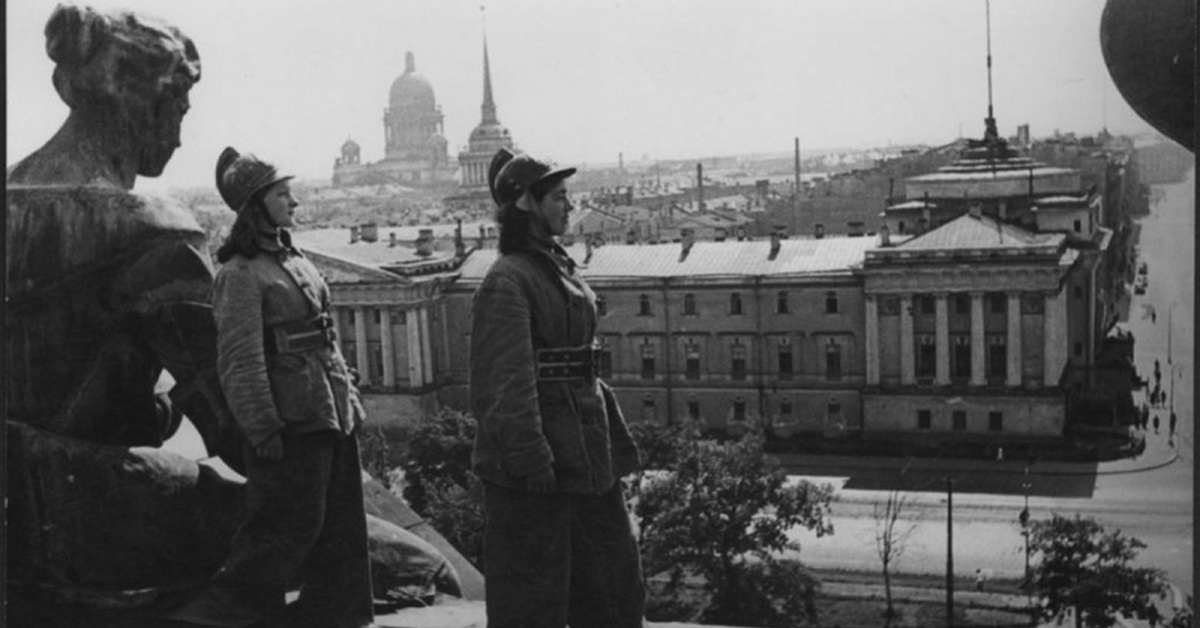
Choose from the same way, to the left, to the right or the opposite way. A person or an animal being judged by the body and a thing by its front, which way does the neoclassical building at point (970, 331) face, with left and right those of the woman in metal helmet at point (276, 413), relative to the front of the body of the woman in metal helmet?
to the right

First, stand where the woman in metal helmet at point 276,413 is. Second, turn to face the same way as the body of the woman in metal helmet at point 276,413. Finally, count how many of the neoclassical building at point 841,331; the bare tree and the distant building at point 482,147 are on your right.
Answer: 0

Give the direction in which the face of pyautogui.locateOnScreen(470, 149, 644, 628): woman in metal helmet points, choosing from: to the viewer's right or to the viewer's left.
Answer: to the viewer's right

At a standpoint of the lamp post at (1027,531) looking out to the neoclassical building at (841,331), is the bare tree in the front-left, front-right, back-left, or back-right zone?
front-left

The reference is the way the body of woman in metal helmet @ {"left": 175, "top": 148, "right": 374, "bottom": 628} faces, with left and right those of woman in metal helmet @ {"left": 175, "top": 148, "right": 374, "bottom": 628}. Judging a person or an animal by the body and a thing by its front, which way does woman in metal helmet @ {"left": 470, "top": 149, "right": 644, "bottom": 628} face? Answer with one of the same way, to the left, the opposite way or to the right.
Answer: the same way

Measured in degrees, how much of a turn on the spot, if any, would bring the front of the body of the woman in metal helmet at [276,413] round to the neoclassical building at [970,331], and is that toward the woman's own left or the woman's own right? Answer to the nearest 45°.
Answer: approximately 90° to the woman's own left

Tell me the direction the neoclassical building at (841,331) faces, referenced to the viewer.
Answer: facing the viewer

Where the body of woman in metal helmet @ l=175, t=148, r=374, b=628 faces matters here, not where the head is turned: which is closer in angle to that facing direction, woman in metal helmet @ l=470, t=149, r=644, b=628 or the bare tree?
the woman in metal helmet

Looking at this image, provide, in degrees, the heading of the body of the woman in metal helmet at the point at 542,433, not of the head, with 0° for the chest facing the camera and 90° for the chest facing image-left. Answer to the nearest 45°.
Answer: approximately 315°

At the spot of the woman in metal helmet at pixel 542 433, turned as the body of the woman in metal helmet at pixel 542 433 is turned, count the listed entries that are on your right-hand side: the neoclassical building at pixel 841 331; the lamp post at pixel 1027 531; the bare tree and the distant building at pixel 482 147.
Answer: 0

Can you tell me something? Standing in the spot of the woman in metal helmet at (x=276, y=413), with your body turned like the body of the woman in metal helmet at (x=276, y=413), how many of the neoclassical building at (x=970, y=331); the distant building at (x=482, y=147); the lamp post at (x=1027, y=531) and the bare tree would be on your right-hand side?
0

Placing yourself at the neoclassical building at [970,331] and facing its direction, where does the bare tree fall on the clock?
The bare tree is roughly at 12 o'clock from the neoclassical building.

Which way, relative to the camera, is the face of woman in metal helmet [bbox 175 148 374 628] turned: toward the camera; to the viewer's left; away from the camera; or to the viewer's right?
to the viewer's right

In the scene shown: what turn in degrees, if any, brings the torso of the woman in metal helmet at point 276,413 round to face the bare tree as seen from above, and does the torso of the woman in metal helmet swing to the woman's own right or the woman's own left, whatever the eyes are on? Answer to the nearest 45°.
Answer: approximately 90° to the woman's own left
